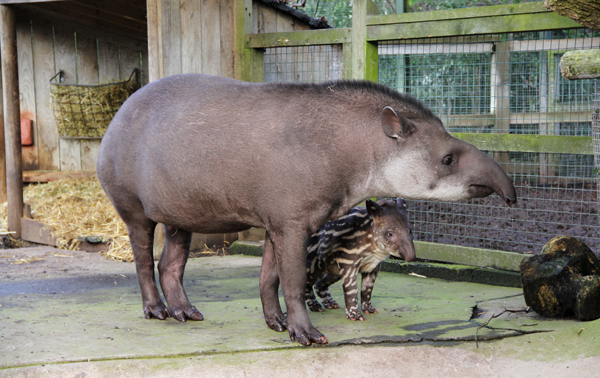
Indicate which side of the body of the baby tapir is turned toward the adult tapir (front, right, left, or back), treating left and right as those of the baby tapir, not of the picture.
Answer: right

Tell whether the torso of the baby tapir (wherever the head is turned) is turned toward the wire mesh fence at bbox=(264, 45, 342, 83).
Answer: no

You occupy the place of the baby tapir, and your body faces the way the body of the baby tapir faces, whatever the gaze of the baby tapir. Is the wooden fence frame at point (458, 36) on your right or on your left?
on your left

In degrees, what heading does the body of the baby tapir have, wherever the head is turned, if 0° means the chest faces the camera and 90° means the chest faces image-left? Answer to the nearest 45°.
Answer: approximately 315°

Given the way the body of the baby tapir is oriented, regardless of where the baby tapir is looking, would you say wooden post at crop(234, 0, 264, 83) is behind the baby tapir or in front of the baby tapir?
behind

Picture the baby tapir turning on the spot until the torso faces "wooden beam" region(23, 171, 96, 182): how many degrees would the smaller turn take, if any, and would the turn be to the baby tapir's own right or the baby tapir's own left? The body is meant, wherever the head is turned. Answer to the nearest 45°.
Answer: approximately 180°

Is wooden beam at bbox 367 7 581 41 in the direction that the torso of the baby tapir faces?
no

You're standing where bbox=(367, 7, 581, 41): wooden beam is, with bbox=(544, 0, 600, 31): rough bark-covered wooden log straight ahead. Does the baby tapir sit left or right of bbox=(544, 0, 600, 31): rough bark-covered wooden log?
right

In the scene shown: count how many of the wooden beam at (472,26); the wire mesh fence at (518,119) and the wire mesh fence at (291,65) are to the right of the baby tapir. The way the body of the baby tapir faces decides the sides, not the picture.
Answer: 0

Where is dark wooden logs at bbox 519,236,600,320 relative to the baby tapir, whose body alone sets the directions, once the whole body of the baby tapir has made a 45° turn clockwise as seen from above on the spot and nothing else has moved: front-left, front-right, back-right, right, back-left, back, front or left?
left

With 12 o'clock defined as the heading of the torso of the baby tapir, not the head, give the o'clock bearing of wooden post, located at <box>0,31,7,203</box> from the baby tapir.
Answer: The wooden post is roughly at 6 o'clock from the baby tapir.

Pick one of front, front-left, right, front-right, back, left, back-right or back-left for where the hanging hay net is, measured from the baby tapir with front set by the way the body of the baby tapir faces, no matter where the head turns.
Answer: back

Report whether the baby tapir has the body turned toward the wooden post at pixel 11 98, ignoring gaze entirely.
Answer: no

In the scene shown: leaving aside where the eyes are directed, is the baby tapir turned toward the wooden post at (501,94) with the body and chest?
no
